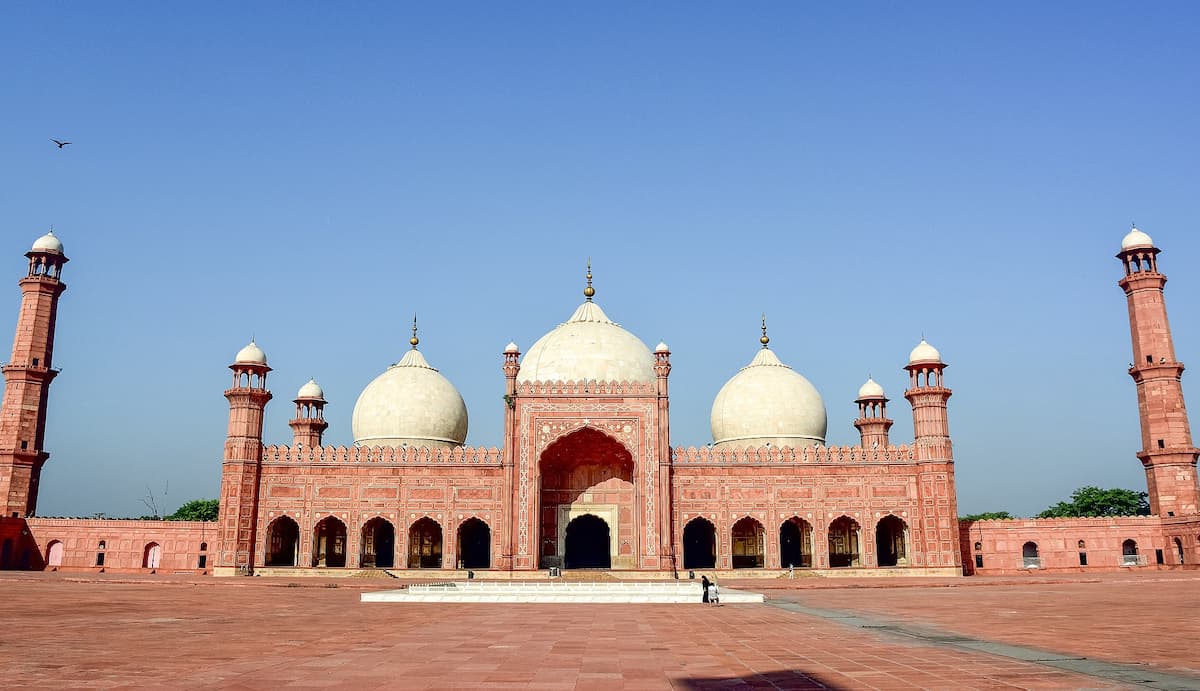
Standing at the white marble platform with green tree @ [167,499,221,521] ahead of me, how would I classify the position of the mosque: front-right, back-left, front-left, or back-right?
front-right

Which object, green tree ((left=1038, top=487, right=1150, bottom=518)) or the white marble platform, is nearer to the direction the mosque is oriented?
the white marble platform

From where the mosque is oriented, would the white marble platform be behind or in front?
in front

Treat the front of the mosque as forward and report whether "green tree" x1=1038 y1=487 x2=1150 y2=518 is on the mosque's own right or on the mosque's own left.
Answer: on the mosque's own left

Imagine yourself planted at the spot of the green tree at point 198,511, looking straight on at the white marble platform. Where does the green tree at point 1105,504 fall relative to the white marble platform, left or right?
left

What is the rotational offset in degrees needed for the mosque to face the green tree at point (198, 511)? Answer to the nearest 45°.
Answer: approximately 135° to its right

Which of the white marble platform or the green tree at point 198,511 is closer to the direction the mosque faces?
the white marble platform

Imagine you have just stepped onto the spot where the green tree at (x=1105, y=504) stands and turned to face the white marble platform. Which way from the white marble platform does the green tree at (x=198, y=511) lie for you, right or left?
right

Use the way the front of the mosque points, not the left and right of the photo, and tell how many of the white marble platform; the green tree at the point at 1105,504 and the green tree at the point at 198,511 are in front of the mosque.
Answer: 1

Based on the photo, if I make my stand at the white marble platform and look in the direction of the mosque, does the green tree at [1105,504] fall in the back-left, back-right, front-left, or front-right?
front-right

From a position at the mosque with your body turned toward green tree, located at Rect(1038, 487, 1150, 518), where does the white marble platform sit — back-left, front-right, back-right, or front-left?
back-right

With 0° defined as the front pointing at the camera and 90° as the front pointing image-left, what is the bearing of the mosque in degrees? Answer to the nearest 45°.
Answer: approximately 0°
